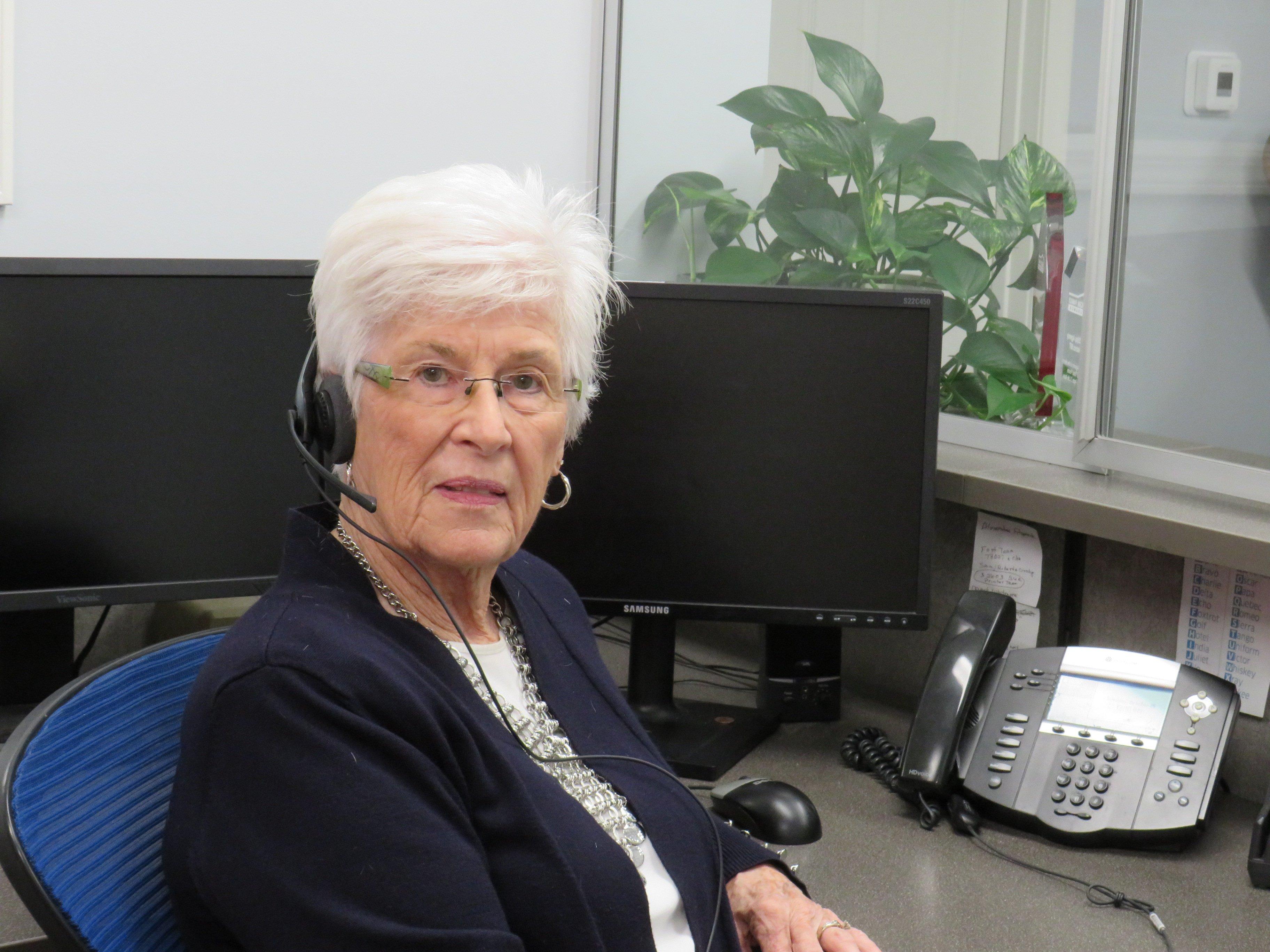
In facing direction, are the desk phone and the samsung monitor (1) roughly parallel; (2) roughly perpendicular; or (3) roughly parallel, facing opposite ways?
roughly parallel

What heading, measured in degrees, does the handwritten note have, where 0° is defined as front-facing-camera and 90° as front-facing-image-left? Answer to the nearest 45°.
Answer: approximately 0°

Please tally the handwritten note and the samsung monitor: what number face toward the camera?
2

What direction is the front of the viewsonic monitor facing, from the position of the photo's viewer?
facing the viewer

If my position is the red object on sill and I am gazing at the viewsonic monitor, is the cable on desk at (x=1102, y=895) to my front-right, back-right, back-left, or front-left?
front-left

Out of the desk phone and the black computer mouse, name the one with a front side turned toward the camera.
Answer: the desk phone

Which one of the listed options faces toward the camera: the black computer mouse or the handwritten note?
the handwritten note

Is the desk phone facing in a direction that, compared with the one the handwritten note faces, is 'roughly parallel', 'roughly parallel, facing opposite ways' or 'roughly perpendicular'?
roughly parallel

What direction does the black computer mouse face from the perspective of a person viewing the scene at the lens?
facing away from the viewer and to the left of the viewer

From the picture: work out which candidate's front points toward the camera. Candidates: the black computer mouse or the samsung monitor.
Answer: the samsung monitor

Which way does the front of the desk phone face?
toward the camera

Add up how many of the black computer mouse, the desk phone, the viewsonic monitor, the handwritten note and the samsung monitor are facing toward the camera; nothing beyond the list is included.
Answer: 4

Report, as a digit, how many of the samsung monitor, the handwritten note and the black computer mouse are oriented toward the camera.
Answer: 2
